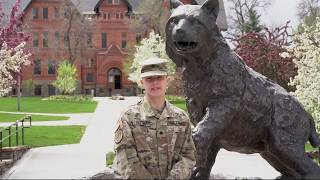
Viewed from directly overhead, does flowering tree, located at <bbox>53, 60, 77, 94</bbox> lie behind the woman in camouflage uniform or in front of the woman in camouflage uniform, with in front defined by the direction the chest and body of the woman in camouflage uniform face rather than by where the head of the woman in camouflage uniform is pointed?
behind

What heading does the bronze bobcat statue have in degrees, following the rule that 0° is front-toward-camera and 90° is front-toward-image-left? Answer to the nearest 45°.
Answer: approximately 45°

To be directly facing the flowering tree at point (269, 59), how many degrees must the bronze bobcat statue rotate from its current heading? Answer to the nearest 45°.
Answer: approximately 135° to its right

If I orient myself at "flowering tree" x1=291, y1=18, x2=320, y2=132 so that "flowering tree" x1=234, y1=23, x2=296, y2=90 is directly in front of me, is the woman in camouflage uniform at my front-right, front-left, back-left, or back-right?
back-left

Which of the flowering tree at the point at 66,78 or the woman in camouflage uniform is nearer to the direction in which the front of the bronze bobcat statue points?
the woman in camouflage uniform

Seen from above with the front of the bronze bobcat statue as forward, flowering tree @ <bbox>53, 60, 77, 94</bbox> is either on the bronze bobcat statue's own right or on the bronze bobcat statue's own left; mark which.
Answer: on the bronze bobcat statue's own right

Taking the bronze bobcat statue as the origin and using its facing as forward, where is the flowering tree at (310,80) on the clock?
The flowering tree is roughly at 5 o'clock from the bronze bobcat statue.
